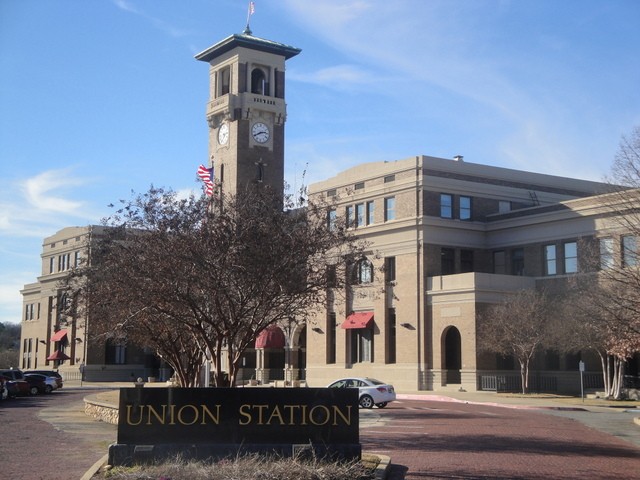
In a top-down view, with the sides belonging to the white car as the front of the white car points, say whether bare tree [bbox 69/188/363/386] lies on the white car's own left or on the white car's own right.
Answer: on the white car's own left
